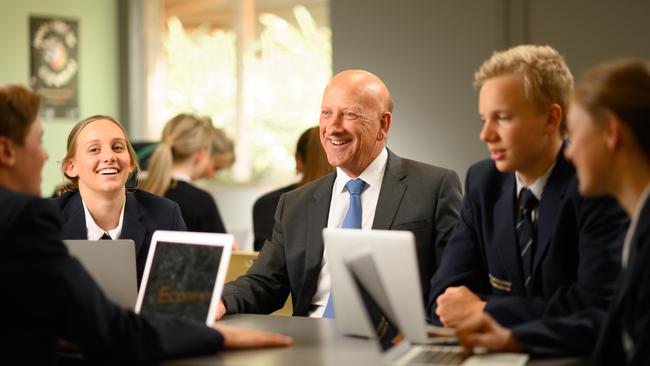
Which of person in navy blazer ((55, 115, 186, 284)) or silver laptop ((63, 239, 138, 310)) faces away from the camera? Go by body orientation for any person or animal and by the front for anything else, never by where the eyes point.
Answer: the silver laptop

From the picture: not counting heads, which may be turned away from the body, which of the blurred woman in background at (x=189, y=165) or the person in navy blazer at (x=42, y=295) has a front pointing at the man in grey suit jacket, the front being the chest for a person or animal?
the person in navy blazer

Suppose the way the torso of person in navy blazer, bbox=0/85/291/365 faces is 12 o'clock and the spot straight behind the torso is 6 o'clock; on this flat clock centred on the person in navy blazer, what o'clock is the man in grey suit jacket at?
The man in grey suit jacket is roughly at 12 o'clock from the person in navy blazer.

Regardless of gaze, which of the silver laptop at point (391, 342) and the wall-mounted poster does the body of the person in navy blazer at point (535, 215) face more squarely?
the silver laptop

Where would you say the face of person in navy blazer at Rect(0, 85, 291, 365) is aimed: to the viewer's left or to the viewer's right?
to the viewer's right

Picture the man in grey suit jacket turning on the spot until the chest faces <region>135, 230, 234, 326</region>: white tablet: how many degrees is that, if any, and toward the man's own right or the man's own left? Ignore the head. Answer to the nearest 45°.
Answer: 0° — they already face it

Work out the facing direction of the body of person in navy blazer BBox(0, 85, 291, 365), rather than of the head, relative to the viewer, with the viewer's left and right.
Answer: facing away from the viewer and to the right of the viewer

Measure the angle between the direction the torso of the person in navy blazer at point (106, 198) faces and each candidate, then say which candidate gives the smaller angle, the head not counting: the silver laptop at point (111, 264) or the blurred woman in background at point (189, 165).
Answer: the silver laptop

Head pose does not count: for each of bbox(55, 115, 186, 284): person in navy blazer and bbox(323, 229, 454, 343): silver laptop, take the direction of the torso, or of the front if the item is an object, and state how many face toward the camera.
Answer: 1

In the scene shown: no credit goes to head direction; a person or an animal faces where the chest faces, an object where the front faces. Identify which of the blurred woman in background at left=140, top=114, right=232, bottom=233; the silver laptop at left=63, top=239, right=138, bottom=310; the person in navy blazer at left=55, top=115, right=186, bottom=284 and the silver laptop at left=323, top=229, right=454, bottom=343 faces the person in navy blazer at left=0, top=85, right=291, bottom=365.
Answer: the person in navy blazer at left=55, top=115, right=186, bottom=284
